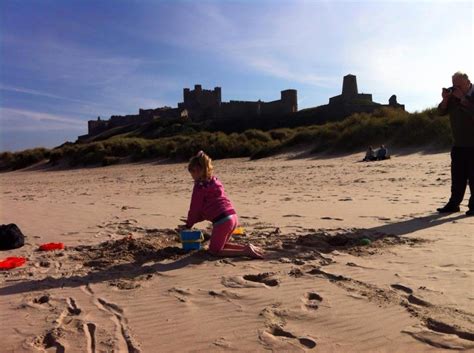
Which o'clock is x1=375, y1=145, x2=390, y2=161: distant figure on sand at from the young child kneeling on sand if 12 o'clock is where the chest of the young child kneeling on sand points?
The distant figure on sand is roughly at 4 o'clock from the young child kneeling on sand.

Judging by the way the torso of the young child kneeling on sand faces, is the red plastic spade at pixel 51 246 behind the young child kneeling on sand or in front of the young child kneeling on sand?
in front

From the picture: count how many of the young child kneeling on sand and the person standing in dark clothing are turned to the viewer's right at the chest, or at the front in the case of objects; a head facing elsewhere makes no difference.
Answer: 0

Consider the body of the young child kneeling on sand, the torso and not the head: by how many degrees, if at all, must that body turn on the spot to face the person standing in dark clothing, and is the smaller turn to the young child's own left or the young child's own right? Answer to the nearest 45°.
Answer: approximately 135° to the young child's own right

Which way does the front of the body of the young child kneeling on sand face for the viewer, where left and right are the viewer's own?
facing to the left of the viewer

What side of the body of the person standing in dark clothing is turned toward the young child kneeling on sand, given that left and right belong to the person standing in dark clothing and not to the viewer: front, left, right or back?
front

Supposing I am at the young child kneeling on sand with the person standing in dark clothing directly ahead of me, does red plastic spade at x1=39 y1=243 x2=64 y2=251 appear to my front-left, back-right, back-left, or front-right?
back-left

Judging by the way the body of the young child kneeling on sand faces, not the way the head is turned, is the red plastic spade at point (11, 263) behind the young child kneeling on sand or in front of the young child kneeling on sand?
in front

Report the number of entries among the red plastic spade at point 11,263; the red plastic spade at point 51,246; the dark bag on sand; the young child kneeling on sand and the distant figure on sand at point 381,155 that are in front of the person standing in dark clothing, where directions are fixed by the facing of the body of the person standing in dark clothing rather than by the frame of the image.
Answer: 4

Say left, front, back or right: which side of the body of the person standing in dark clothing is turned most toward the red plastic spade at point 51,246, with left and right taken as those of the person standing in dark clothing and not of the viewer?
front
